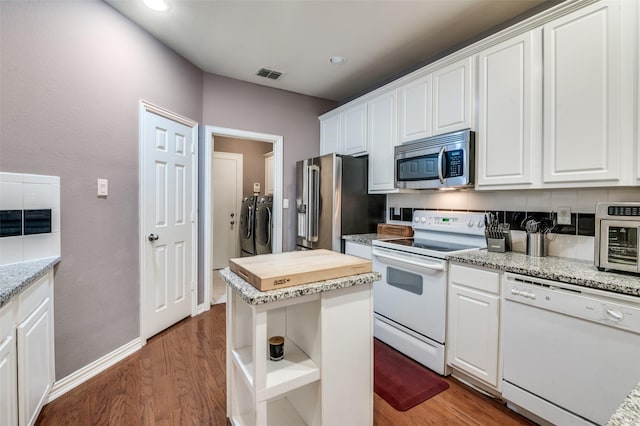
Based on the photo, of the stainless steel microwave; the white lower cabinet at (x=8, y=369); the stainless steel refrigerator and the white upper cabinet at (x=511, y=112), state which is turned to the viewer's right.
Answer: the white lower cabinet

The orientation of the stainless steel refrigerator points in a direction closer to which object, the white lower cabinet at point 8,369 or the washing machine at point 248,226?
the white lower cabinet

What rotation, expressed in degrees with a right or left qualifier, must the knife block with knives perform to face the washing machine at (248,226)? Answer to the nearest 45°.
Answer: approximately 45° to its right

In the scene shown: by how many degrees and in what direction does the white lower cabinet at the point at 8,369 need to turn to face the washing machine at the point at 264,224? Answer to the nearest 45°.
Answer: approximately 45° to its left

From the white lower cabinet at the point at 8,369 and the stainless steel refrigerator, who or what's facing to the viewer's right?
the white lower cabinet

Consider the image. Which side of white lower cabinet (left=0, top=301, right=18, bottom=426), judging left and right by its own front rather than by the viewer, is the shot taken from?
right
